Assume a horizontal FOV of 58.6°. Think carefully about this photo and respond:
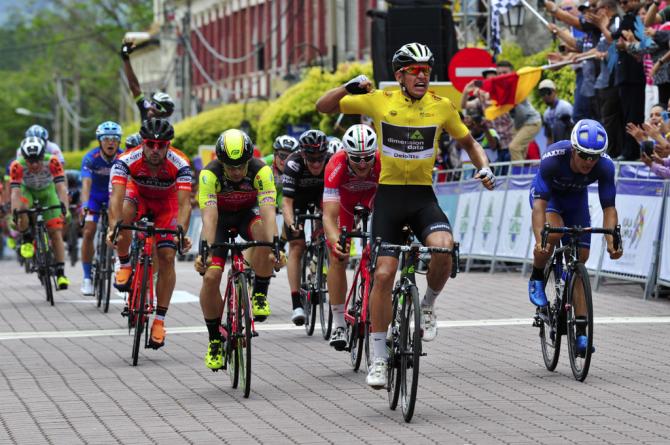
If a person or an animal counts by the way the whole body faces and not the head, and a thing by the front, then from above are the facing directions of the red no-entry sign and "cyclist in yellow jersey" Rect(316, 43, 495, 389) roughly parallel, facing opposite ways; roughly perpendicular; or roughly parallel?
roughly parallel

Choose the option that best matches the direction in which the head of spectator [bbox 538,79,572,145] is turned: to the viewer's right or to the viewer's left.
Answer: to the viewer's left

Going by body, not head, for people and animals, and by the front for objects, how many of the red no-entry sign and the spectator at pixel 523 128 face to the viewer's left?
1

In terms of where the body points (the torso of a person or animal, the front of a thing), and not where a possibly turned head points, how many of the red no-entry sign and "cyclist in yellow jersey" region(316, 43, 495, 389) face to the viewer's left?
0

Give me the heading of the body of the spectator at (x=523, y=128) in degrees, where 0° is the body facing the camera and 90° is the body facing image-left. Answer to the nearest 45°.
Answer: approximately 90°

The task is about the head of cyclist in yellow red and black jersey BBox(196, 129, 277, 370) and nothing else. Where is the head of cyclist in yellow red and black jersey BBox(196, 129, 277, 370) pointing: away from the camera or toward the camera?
toward the camera

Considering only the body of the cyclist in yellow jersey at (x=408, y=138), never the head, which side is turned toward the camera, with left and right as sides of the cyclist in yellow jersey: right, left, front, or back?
front

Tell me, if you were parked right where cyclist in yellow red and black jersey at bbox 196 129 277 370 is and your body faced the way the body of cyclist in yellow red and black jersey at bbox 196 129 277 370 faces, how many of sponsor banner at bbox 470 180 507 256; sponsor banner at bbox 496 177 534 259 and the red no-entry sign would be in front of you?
0

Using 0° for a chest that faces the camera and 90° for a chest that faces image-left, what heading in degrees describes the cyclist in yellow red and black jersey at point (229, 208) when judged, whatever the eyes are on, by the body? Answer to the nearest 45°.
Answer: approximately 0°

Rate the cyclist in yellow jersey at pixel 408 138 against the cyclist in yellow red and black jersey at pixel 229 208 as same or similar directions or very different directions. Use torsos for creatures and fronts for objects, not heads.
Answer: same or similar directions

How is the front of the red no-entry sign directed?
toward the camera

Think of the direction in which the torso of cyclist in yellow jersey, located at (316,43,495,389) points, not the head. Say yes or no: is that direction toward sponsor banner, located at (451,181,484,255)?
no

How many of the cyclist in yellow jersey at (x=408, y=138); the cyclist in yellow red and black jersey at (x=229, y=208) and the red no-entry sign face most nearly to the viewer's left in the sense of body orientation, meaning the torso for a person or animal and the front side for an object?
0

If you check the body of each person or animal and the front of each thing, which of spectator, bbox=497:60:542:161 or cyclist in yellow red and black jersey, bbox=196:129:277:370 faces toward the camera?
the cyclist in yellow red and black jersey
